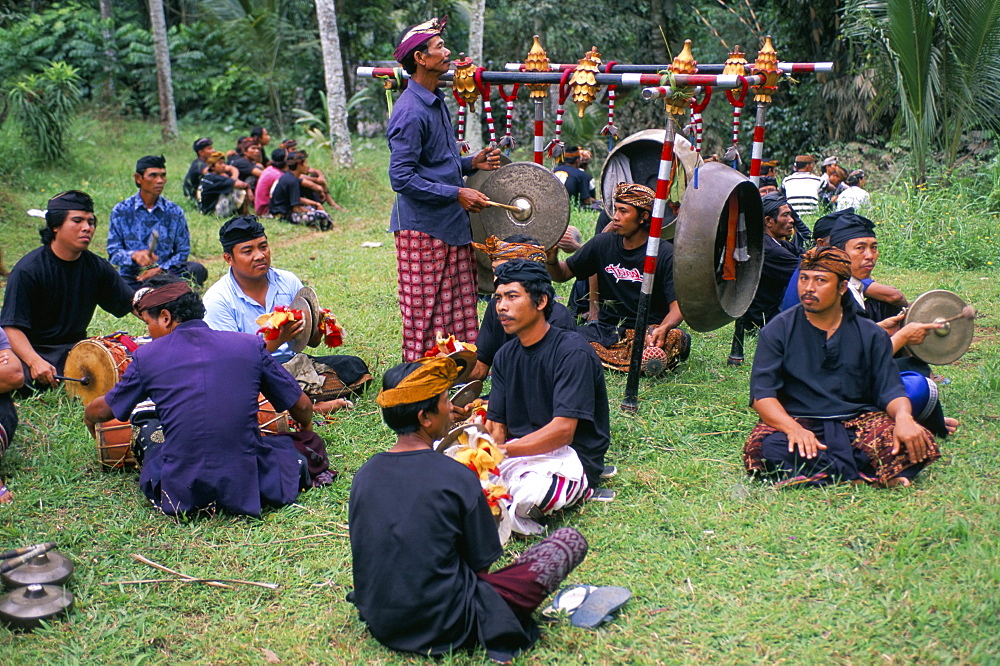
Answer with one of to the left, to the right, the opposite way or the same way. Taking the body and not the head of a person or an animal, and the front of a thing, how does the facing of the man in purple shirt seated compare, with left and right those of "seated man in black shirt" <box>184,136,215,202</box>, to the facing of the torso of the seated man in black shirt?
to the left

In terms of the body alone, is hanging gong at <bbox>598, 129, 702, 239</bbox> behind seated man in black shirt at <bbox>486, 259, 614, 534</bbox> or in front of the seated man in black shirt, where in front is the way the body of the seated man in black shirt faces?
behind

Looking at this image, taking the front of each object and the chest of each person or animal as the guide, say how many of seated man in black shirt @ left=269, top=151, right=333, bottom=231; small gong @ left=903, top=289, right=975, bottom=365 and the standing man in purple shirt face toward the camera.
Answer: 1

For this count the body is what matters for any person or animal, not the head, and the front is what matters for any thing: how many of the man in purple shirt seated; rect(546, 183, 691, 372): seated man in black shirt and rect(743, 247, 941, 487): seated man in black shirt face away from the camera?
1

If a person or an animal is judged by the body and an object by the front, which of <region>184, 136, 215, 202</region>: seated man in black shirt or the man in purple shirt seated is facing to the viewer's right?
the seated man in black shirt

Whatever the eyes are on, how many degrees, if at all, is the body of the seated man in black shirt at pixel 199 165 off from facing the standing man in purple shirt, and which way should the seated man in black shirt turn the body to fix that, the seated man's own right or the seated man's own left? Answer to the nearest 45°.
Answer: approximately 90° to the seated man's own right

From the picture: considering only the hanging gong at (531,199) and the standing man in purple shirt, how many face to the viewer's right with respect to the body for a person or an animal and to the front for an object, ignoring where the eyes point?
1

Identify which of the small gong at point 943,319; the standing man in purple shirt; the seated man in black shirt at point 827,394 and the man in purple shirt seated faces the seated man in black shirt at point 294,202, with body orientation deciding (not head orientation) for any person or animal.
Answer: the man in purple shirt seated

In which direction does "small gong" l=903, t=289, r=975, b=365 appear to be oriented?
toward the camera

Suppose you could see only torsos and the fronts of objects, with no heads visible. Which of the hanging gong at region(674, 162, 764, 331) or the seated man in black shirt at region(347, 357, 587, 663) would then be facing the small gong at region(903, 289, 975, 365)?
the seated man in black shirt

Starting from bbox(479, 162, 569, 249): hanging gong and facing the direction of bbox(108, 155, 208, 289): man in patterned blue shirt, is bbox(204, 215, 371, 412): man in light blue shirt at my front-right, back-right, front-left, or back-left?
front-left

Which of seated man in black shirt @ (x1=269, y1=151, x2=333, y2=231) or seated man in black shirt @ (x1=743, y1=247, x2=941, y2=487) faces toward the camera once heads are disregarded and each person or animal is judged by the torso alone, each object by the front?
seated man in black shirt @ (x1=743, y1=247, x2=941, y2=487)

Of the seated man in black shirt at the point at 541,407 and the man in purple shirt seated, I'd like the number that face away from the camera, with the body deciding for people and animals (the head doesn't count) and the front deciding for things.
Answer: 1

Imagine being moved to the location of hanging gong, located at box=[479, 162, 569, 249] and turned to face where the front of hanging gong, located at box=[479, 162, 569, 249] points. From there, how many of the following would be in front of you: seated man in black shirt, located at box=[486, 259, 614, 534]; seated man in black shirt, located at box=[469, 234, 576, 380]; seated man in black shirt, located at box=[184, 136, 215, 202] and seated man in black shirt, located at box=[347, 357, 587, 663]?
3

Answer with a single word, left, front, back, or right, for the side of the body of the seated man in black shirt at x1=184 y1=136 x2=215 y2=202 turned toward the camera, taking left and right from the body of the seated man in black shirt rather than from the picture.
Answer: right

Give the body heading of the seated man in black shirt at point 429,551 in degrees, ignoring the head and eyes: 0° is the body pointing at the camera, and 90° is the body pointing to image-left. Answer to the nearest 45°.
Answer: approximately 225°

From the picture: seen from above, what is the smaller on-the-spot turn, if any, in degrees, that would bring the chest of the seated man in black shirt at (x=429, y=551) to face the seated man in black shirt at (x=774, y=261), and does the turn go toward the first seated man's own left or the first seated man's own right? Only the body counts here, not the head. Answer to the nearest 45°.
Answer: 0° — they already face them

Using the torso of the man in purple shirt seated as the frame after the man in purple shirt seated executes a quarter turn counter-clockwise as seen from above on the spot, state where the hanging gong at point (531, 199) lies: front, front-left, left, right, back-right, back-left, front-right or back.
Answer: back-right

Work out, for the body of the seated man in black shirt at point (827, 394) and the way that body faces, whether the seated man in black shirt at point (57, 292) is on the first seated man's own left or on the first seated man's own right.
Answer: on the first seated man's own right
